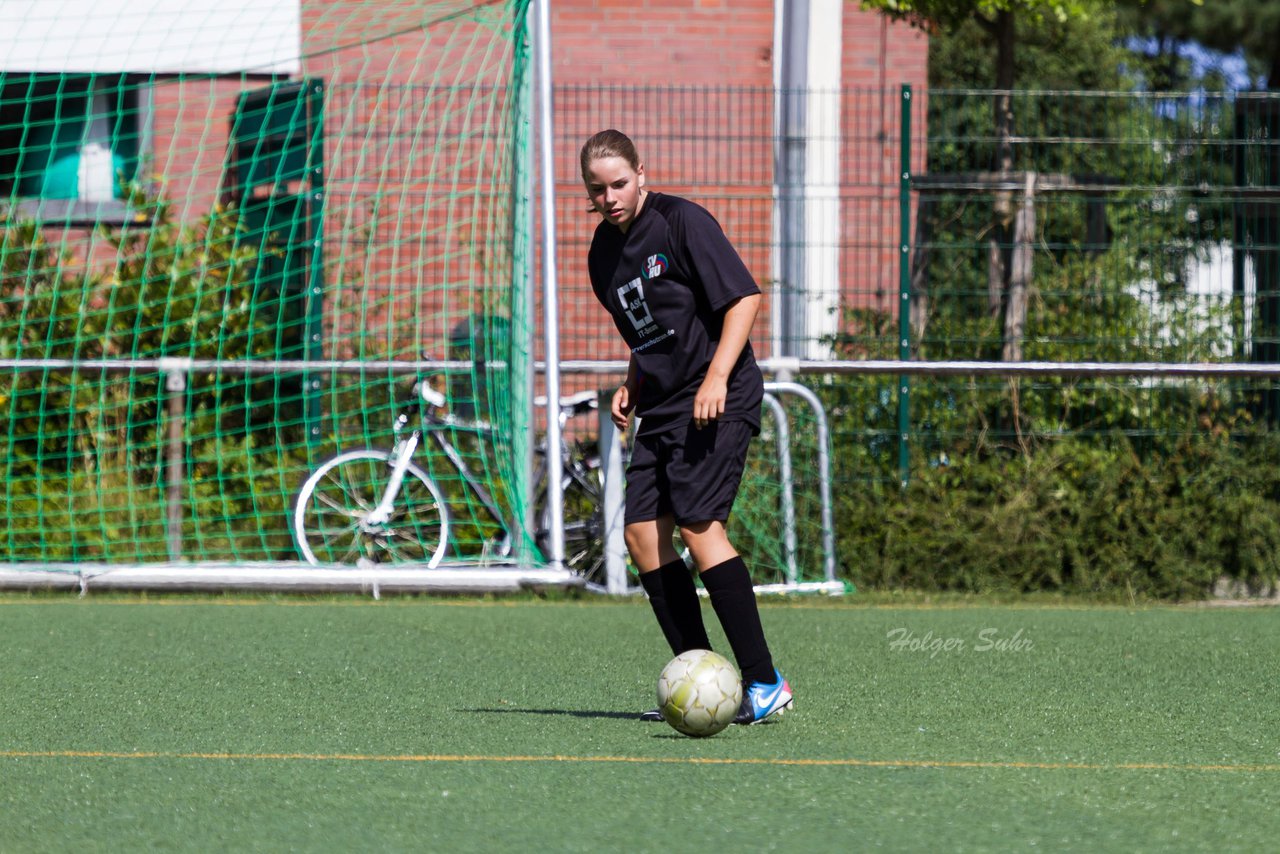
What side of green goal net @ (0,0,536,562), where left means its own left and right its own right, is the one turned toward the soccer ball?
front

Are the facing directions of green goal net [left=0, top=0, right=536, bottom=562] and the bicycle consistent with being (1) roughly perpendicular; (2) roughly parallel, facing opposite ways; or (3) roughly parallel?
roughly perpendicular

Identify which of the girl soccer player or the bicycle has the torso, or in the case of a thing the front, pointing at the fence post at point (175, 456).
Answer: the bicycle

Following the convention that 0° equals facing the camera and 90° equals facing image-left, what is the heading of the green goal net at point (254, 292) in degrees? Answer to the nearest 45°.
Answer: approximately 0°

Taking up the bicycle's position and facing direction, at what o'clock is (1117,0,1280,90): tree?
The tree is roughly at 4 o'clock from the bicycle.

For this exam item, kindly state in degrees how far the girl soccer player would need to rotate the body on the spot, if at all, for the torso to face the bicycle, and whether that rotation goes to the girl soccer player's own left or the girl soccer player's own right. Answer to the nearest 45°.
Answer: approximately 135° to the girl soccer player's own right

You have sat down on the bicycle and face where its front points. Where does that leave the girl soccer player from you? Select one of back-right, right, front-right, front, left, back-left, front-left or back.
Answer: left

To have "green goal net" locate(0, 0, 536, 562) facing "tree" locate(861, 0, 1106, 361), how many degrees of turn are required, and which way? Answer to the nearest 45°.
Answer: approximately 90° to its left

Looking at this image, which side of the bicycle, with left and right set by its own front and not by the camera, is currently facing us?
left

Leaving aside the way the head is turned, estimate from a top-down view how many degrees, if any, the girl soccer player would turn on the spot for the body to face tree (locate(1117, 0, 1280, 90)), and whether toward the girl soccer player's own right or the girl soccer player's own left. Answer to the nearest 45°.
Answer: approximately 135° to the girl soccer player's own right

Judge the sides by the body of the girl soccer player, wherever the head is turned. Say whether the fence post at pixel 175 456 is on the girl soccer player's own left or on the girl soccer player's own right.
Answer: on the girl soccer player's own right

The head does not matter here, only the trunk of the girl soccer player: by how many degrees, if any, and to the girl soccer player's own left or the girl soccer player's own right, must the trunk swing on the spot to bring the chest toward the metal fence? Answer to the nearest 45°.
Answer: approximately 180°

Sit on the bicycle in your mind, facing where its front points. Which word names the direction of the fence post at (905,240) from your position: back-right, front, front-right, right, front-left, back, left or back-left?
back

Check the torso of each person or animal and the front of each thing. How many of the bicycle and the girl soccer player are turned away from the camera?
0

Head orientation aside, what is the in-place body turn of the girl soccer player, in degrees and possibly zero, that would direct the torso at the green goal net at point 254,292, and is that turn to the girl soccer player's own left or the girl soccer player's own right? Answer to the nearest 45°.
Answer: approximately 90° to the girl soccer player's own right
